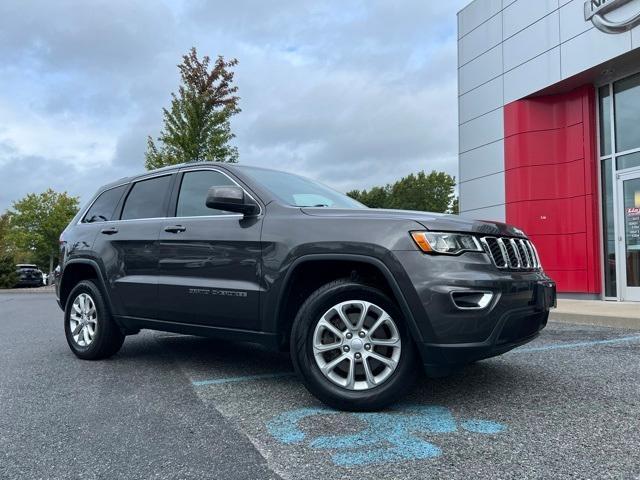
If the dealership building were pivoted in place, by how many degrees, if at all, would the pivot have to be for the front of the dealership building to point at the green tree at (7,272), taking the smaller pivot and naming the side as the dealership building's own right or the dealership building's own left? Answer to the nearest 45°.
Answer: approximately 45° to the dealership building's own right

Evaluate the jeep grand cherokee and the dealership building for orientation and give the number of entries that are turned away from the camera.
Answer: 0

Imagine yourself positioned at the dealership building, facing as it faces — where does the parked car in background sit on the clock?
The parked car in background is roughly at 2 o'clock from the dealership building.

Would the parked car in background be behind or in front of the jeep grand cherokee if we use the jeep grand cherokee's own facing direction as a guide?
behind

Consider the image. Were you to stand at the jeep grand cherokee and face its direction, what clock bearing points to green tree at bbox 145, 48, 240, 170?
The green tree is roughly at 7 o'clock from the jeep grand cherokee.

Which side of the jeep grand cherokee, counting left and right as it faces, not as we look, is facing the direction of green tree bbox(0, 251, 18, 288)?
back

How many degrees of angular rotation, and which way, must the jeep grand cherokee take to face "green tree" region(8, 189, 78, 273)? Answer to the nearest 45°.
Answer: approximately 180°

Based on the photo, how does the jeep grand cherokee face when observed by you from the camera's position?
facing the viewer and to the right of the viewer

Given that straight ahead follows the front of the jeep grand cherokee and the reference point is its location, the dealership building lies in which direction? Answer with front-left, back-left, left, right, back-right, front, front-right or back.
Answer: left

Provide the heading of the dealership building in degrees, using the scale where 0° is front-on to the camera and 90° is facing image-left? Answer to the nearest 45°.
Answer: approximately 45°
